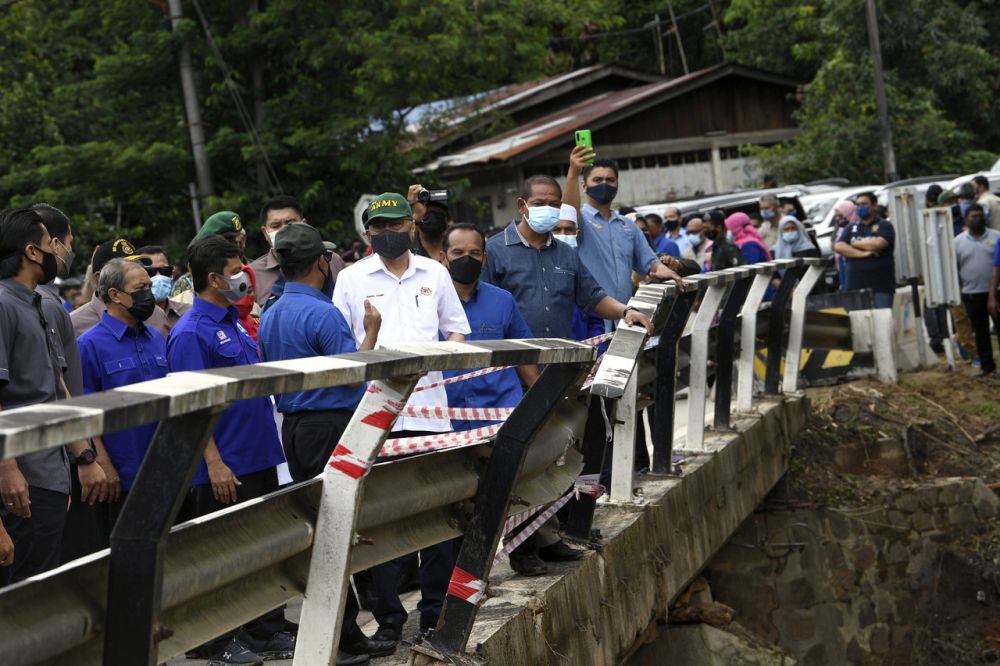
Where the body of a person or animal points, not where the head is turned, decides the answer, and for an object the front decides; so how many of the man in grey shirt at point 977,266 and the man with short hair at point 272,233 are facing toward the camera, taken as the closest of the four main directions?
2

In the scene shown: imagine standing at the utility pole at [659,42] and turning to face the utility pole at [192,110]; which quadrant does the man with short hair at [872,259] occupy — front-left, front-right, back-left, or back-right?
front-left

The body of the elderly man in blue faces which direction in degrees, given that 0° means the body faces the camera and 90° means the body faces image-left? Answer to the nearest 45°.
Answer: approximately 315°

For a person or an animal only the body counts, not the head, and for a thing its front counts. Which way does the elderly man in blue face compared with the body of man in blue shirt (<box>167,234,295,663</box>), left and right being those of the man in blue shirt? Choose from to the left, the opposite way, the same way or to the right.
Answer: the same way

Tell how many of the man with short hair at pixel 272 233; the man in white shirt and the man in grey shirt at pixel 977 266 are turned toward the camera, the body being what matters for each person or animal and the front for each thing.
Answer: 3

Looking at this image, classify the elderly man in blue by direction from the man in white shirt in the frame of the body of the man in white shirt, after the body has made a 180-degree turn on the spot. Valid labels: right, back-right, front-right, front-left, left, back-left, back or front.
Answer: left

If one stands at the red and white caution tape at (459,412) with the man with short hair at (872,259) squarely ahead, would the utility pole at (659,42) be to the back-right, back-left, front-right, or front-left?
front-left

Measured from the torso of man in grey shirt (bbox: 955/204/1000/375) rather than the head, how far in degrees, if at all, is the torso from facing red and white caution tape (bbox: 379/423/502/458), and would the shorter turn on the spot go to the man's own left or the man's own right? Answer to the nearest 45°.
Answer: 0° — they already face it

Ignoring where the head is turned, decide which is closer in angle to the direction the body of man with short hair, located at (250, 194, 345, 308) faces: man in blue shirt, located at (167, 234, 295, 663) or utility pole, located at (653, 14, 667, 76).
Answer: the man in blue shirt

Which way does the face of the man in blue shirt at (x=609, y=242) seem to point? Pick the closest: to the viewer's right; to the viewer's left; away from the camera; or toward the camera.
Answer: toward the camera

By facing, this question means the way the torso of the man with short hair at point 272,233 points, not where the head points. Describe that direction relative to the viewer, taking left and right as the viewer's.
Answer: facing the viewer

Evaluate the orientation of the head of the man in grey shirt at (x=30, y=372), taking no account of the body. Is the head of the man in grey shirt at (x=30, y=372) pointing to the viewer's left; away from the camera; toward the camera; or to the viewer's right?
to the viewer's right

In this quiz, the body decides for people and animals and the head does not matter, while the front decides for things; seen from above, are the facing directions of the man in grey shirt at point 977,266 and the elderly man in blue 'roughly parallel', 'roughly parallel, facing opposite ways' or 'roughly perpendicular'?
roughly perpendicular

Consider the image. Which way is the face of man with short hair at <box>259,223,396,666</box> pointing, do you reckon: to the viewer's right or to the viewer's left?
to the viewer's right
